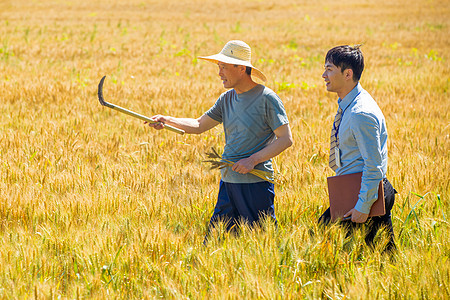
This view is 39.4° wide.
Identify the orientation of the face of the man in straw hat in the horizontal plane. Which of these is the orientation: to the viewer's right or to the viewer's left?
to the viewer's left

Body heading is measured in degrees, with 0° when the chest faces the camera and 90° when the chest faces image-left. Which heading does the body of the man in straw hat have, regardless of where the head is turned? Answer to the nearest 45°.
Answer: approximately 45°

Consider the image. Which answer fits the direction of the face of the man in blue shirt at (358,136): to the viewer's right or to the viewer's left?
to the viewer's left

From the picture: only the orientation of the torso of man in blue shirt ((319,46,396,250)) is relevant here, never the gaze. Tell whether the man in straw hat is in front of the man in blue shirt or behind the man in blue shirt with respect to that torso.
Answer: in front

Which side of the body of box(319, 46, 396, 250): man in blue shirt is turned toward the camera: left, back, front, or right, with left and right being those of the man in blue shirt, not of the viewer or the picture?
left
